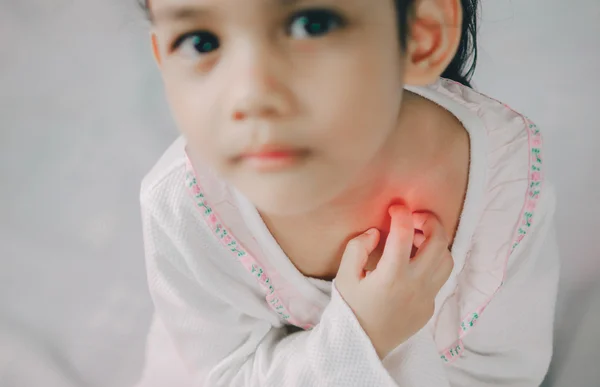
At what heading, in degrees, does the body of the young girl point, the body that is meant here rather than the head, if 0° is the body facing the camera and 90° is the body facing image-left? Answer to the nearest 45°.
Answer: approximately 0°
